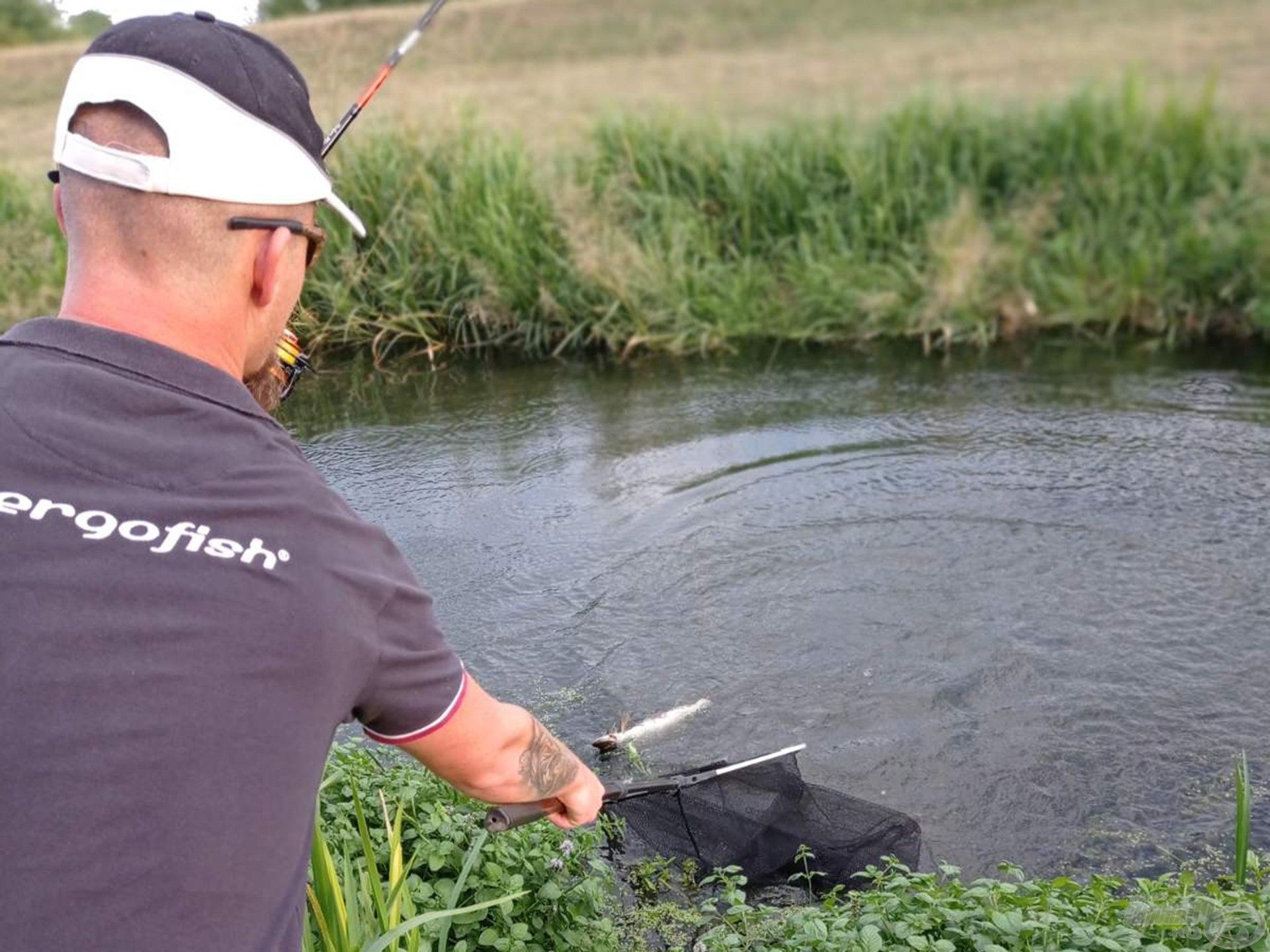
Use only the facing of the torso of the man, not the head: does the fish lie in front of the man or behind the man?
in front

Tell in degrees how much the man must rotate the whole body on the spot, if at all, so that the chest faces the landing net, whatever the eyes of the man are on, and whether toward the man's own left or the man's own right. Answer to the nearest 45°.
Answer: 0° — they already face it

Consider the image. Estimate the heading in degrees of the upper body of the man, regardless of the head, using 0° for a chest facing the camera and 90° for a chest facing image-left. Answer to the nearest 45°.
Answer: approximately 225°

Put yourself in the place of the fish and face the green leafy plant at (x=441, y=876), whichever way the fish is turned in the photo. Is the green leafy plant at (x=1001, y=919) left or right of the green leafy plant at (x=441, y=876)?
left

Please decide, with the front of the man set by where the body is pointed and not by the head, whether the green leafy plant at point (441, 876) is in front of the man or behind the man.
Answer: in front

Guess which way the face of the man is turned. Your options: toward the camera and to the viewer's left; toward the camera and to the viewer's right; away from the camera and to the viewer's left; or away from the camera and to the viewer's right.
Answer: away from the camera and to the viewer's right
